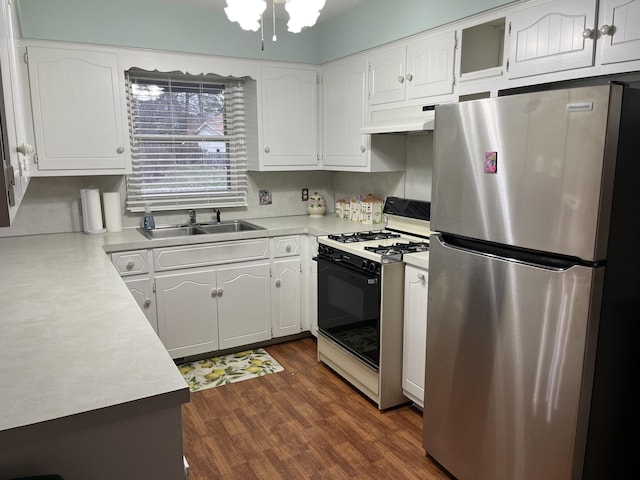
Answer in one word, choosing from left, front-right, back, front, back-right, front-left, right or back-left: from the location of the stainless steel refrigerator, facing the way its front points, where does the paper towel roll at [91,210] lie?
front-right

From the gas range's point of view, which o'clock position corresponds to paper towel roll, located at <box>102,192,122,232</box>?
The paper towel roll is roughly at 2 o'clock from the gas range.

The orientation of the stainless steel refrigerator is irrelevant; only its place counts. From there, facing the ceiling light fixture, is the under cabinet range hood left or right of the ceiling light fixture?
right

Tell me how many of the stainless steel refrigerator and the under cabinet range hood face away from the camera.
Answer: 0

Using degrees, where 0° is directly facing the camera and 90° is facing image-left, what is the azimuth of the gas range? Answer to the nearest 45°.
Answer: approximately 45°

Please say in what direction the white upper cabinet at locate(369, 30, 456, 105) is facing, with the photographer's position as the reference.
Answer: facing the viewer and to the left of the viewer

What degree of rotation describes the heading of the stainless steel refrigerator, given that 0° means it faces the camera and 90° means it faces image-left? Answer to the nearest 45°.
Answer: approximately 45°

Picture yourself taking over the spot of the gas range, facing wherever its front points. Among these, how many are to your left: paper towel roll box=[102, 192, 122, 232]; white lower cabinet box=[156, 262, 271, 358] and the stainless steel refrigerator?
1

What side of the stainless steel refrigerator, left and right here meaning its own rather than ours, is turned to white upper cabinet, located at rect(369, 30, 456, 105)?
right
